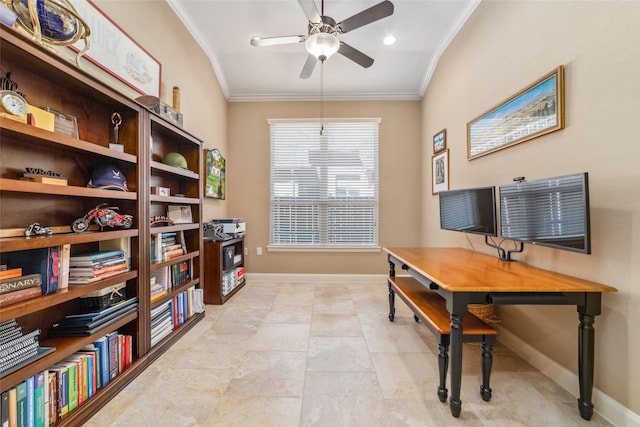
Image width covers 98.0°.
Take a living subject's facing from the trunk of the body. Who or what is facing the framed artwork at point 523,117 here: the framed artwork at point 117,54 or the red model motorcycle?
the framed artwork at point 117,54

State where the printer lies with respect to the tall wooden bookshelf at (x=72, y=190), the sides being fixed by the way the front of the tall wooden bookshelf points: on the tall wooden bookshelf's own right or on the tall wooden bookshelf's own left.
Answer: on the tall wooden bookshelf's own left

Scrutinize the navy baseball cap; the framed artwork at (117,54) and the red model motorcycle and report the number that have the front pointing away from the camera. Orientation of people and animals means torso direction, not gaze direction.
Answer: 0

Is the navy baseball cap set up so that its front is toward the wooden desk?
yes

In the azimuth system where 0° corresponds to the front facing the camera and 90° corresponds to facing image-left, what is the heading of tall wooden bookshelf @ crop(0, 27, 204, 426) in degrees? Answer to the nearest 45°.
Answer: approximately 315°

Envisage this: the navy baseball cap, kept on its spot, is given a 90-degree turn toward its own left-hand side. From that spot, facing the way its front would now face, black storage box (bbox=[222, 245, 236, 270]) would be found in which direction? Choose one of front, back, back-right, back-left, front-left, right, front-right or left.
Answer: front

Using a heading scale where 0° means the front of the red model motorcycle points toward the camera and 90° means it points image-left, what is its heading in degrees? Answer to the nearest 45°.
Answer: approximately 45°

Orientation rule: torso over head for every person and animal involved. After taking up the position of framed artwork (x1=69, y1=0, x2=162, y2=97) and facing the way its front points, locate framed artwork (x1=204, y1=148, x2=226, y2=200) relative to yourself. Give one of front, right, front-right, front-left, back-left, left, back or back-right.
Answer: left

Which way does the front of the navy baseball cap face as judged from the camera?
facing the viewer and to the right of the viewer

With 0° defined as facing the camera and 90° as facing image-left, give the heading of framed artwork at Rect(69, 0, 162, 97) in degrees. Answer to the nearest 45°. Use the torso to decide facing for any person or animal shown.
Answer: approximately 315°
